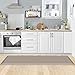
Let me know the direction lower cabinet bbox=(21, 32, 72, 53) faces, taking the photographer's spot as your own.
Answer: facing the viewer

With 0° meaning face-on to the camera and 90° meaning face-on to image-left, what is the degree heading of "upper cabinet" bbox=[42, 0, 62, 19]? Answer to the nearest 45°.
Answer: approximately 0°

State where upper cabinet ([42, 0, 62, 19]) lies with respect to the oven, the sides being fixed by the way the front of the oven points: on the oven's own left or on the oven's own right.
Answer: on the oven's own left

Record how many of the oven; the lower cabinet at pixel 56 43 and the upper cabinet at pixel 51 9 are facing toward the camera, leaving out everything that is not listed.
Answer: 3

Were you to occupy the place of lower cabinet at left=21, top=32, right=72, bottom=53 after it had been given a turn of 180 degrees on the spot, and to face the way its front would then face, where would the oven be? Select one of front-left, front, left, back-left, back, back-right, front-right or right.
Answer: left

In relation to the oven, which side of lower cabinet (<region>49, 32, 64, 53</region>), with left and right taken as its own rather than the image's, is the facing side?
right

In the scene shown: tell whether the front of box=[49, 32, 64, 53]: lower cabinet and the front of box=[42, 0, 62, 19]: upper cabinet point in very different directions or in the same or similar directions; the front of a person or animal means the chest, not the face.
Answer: same or similar directions

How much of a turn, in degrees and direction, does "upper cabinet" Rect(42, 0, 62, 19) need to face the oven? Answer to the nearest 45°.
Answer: approximately 45° to its right

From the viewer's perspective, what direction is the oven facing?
toward the camera

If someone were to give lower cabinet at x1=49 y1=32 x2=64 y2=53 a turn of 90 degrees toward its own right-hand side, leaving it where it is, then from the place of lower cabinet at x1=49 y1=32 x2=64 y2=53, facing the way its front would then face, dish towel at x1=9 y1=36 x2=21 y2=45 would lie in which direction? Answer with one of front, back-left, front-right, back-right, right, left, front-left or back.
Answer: front

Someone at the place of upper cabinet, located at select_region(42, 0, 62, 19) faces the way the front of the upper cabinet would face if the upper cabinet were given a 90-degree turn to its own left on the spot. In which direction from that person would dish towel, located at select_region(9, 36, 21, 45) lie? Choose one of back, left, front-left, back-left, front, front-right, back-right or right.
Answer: back-right

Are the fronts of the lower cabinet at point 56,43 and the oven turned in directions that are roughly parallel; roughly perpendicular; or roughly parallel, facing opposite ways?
roughly parallel

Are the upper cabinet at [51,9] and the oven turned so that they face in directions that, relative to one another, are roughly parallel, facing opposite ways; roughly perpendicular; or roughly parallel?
roughly parallel

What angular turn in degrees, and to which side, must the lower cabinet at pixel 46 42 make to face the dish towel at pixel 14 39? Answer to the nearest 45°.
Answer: approximately 90° to its right

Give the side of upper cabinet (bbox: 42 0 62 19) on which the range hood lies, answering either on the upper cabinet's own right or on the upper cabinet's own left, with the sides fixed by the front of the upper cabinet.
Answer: on the upper cabinet's own right
